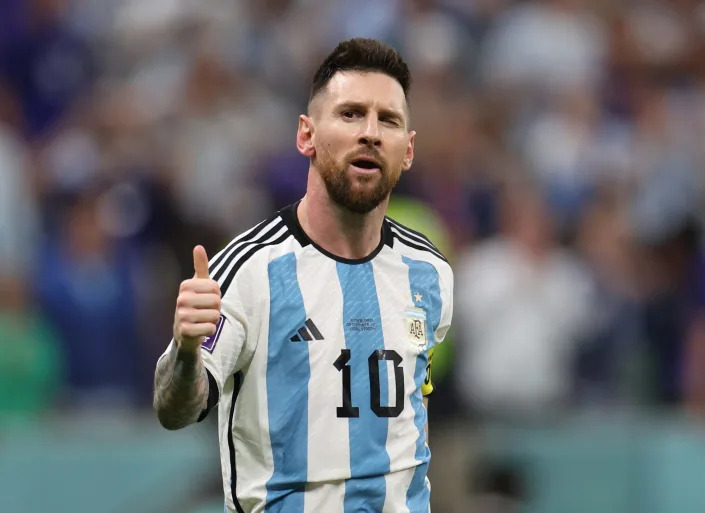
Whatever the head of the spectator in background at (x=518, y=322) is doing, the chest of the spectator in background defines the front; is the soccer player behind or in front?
in front

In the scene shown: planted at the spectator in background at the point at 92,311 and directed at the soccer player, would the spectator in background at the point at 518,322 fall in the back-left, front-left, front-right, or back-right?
front-left

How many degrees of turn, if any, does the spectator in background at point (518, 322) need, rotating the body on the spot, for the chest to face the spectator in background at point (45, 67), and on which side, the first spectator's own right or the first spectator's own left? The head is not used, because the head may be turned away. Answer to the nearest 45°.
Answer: approximately 90° to the first spectator's own right

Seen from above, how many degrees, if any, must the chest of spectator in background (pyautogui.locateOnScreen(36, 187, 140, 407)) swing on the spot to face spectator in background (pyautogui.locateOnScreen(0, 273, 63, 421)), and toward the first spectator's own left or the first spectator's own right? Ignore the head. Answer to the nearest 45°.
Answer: approximately 90° to the first spectator's own right

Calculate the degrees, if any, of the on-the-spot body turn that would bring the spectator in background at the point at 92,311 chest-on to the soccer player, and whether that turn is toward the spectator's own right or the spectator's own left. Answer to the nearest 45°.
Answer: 0° — they already face them

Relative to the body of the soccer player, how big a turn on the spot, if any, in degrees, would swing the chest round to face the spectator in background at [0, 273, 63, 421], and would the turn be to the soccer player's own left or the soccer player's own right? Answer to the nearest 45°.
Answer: approximately 180°

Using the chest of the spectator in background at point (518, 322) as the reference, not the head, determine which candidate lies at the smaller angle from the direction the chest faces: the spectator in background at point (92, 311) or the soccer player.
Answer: the soccer player

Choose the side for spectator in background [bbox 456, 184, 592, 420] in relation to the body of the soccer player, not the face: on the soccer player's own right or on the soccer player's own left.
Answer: on the soccer player's own left

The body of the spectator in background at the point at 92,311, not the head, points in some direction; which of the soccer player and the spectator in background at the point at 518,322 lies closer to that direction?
the soccer player

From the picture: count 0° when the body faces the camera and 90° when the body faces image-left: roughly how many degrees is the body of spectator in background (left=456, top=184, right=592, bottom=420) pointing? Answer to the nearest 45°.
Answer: approximately 0°

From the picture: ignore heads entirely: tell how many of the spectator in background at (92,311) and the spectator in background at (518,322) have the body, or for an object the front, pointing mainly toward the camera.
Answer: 2

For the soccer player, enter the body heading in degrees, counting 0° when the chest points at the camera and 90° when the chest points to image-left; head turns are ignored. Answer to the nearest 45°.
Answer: approximately 315°

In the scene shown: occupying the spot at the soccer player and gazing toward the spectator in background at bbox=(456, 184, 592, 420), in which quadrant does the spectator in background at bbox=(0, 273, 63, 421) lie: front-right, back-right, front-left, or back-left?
front-left

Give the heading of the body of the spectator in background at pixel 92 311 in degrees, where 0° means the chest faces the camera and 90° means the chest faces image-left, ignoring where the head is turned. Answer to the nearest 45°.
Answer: approximately 0°
